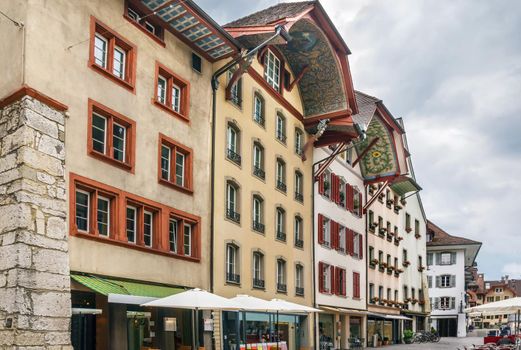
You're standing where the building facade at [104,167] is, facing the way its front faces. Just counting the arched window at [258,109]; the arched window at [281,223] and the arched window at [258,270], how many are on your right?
0

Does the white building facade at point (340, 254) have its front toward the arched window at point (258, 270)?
no

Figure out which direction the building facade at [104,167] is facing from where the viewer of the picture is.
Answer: facing the viewer and to the right of the viewer

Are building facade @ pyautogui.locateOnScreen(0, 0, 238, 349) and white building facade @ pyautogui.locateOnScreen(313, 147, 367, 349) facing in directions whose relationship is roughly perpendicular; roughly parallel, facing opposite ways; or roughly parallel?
roughly parallel

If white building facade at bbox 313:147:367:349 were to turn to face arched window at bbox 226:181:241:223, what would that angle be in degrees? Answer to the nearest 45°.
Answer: approximately 45° to its right

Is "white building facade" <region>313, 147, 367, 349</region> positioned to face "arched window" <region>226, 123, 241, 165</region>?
no

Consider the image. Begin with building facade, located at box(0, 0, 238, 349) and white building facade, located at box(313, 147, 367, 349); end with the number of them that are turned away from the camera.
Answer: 0

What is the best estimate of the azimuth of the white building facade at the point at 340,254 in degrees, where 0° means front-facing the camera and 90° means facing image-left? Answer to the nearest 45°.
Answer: approximately 315°

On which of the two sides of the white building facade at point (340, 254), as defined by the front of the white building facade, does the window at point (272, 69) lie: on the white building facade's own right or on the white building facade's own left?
on the white building facade's own right

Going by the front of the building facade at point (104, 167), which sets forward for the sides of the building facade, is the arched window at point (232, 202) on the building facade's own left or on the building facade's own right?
on the building facade's own left
